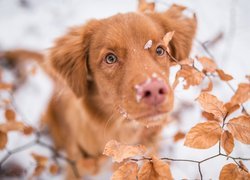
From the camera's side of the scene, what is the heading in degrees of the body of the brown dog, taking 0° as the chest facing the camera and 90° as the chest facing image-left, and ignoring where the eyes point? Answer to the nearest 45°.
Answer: approximately 315°

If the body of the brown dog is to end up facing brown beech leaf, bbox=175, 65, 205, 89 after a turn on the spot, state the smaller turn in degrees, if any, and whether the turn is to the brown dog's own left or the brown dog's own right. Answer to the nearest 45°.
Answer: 0° — it already faces it

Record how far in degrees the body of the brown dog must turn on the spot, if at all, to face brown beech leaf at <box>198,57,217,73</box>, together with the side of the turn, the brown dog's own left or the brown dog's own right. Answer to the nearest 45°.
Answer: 0° — it already faces it
